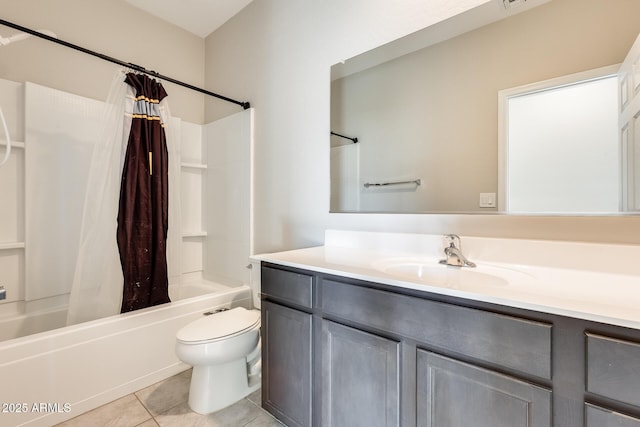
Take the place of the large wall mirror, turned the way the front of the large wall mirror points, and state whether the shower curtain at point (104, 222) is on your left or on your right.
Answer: on your right

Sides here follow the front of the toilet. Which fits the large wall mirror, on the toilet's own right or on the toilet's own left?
on the toilet's own left

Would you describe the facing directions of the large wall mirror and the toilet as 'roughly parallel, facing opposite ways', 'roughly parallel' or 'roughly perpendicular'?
roughly parallel

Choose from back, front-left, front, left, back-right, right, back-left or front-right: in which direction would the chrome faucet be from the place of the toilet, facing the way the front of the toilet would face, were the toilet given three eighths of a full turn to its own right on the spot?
back-right

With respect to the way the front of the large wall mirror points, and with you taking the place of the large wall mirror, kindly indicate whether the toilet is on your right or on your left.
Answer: on your right

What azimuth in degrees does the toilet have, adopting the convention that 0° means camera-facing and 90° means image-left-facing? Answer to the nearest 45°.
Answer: approximately 45°

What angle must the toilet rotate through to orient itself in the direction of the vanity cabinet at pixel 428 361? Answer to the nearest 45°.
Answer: approximately 90° to its left

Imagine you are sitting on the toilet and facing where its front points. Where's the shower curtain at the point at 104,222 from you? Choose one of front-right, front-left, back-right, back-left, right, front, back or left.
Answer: right

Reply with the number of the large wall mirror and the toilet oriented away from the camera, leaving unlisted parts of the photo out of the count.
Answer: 0

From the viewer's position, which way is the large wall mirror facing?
facing the viewer

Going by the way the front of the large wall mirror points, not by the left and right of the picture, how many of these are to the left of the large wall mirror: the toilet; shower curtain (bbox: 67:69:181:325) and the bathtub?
0
